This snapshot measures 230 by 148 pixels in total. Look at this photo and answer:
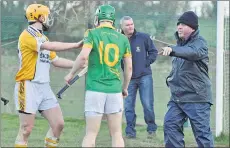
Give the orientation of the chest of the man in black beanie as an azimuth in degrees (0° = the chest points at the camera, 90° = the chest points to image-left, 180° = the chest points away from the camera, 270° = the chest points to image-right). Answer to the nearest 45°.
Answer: approximately 45°

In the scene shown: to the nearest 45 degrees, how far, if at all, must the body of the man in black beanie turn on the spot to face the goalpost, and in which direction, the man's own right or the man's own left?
approximately 135° to the man's own right
